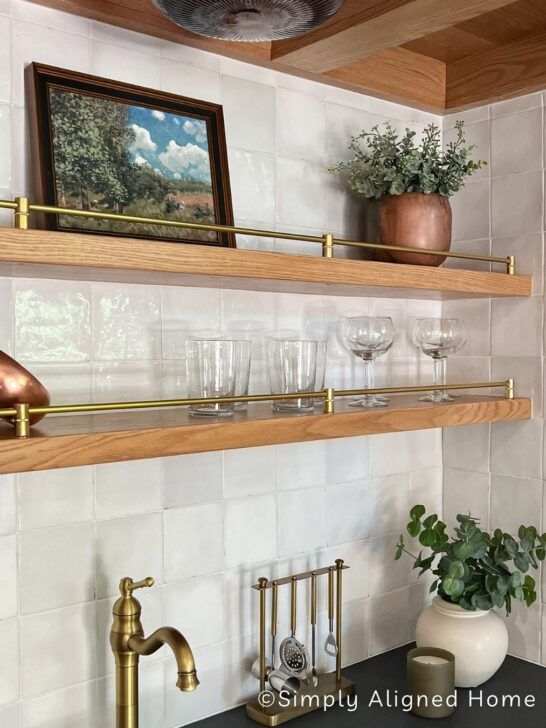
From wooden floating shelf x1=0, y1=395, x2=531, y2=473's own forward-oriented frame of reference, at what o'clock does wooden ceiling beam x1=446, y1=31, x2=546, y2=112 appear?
The wooden ceiling beam is roughly at 9 o'clock from the wooden floating shelf.

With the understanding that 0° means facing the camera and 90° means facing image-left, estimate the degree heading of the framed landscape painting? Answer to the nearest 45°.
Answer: approximately 315°

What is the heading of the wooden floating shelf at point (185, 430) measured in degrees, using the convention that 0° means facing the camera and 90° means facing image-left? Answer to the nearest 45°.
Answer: approximately 315°

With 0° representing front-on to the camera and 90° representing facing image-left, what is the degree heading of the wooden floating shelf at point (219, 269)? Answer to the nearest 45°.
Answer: approximately 315°
